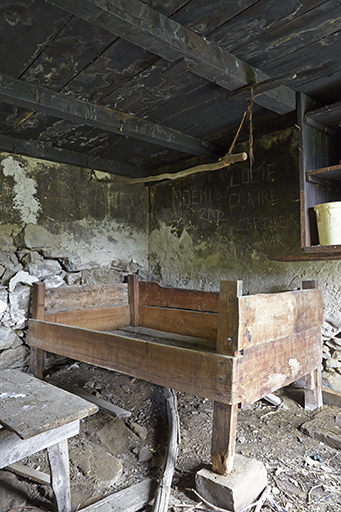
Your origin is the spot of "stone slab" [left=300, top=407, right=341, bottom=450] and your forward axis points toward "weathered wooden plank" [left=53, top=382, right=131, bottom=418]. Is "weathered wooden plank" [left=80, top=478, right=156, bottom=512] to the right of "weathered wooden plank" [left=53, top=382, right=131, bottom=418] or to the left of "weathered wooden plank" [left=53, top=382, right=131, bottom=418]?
left

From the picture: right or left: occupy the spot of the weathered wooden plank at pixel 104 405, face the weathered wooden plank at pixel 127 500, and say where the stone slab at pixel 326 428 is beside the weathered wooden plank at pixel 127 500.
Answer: left
